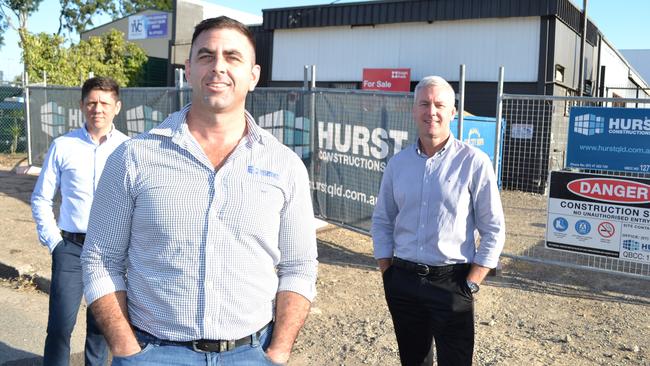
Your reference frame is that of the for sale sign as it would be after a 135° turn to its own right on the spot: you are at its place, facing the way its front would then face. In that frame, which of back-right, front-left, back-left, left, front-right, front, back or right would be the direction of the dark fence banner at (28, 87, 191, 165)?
left

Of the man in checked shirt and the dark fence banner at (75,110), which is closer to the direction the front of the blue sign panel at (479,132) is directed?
the man in checked shirt

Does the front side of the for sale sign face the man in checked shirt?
yes

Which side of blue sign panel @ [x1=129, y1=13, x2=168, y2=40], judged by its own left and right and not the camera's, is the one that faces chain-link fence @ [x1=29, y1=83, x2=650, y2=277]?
front

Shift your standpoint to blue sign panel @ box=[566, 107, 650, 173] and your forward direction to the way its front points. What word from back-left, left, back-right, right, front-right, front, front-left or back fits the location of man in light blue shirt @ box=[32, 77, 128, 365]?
front-right

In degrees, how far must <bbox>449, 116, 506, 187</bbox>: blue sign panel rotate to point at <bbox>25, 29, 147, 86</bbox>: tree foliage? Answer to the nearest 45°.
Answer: approximately 135° to its right

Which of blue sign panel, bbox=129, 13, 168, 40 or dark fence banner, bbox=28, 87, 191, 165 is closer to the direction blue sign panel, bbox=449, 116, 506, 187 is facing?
the dark fence banner

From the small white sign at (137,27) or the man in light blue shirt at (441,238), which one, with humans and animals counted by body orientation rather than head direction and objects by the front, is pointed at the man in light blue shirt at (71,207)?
the small white sign

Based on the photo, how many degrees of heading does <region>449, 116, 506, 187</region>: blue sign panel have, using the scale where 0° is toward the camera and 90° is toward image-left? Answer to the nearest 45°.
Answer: approximately 0°

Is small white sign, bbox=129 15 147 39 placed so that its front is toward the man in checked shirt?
yes
